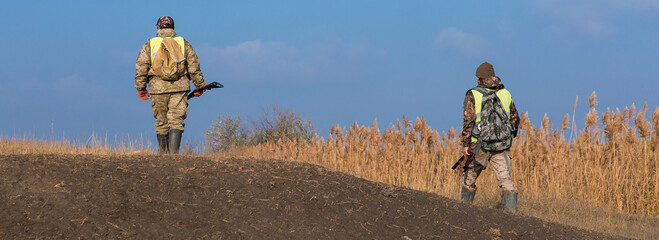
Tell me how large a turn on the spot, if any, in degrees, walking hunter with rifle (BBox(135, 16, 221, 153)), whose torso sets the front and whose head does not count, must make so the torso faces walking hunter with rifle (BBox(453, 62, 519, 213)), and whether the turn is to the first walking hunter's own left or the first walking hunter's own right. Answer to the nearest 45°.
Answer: approximately 135° to the first walking hunter's own right

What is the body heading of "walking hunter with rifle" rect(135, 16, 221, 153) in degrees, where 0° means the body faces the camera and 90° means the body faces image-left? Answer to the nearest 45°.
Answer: approximately 180°
